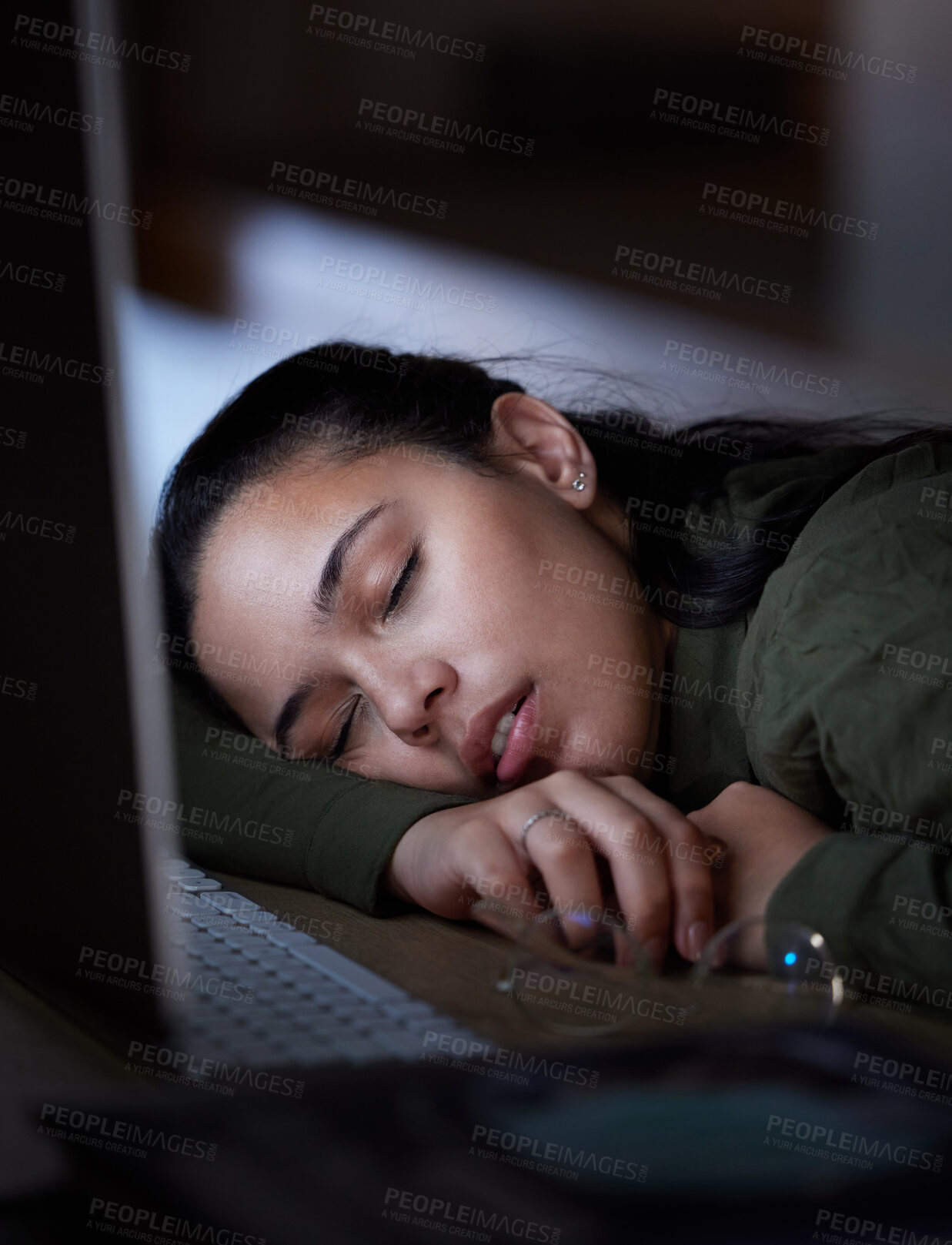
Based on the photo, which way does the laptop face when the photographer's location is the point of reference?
facing away from the viewer and to the right of the viewer
